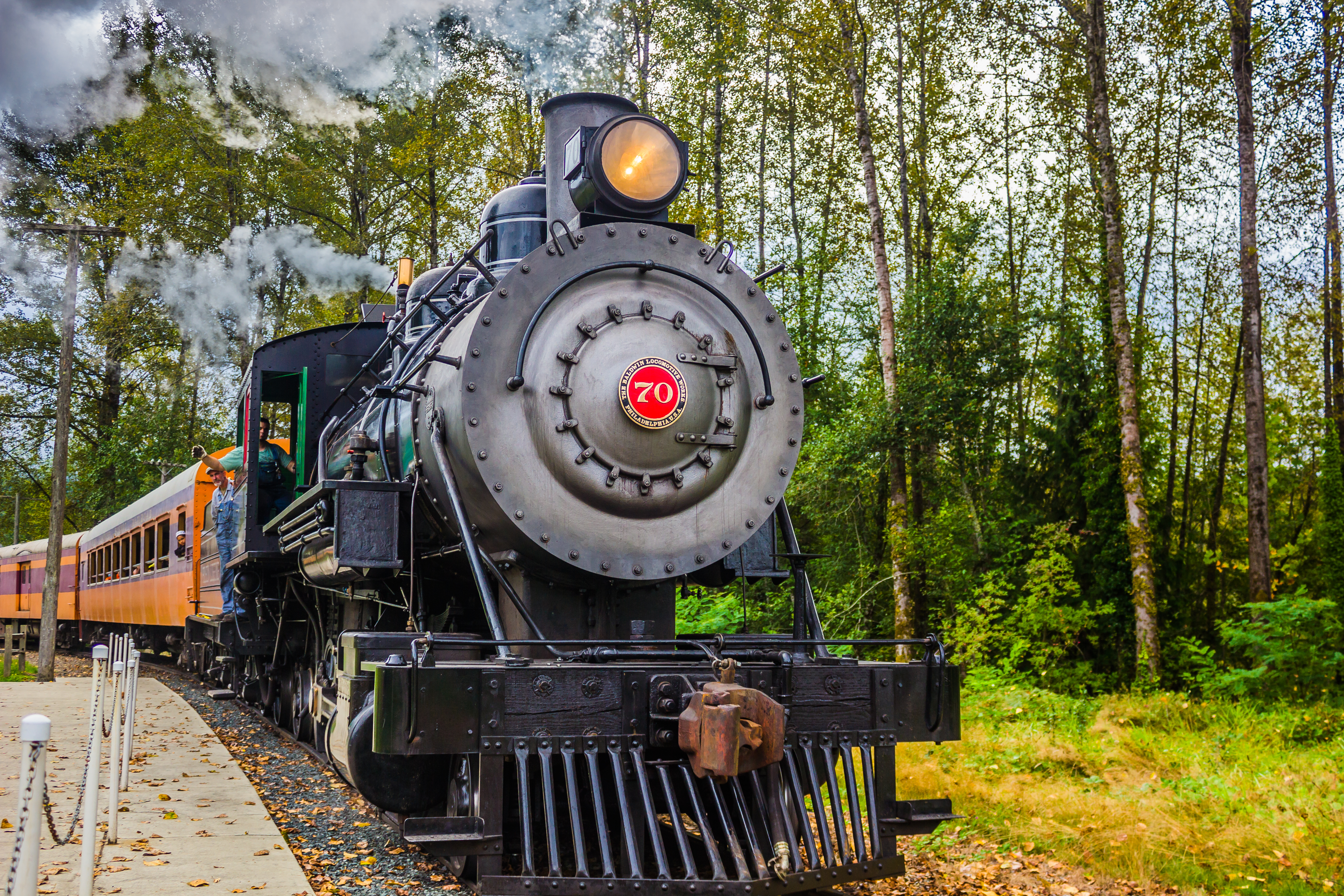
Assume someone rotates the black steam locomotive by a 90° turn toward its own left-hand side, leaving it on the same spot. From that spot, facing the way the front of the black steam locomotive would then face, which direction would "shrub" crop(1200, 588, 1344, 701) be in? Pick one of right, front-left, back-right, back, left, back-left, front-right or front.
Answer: front

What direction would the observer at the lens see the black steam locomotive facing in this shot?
facing the viewer and to the right of the viewer

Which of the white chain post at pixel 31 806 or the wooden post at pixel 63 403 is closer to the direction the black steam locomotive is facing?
the white chain post

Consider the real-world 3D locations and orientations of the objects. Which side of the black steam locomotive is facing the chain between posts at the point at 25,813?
front

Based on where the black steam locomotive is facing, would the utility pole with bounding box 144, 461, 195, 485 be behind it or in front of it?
behind

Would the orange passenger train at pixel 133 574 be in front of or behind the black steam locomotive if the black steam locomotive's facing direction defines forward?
behind

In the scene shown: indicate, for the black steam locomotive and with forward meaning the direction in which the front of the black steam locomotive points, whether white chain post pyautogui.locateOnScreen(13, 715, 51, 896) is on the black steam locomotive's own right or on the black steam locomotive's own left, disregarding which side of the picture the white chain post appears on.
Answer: on the black steam locomotive's own right
